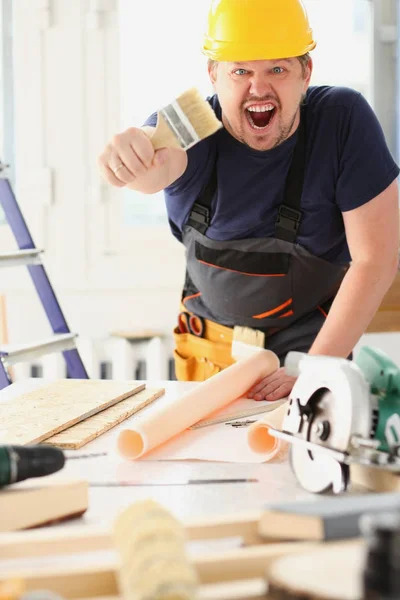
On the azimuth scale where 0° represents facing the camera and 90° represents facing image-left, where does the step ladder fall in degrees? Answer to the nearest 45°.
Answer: approximately 315°

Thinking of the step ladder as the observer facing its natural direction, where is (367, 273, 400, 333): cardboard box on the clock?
The cardboard box is roughly at 10 o'clock from the step ladder.

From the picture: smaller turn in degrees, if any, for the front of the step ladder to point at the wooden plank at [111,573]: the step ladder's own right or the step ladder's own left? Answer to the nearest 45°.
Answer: approximately 45° to the step ladder's own right

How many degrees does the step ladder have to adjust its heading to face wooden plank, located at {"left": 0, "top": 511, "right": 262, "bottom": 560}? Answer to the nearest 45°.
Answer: approximately 45° to its right

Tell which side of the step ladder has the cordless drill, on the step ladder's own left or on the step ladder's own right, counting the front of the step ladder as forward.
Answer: on the step ladder's own right

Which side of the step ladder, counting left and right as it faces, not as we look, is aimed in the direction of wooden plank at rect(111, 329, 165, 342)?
left
